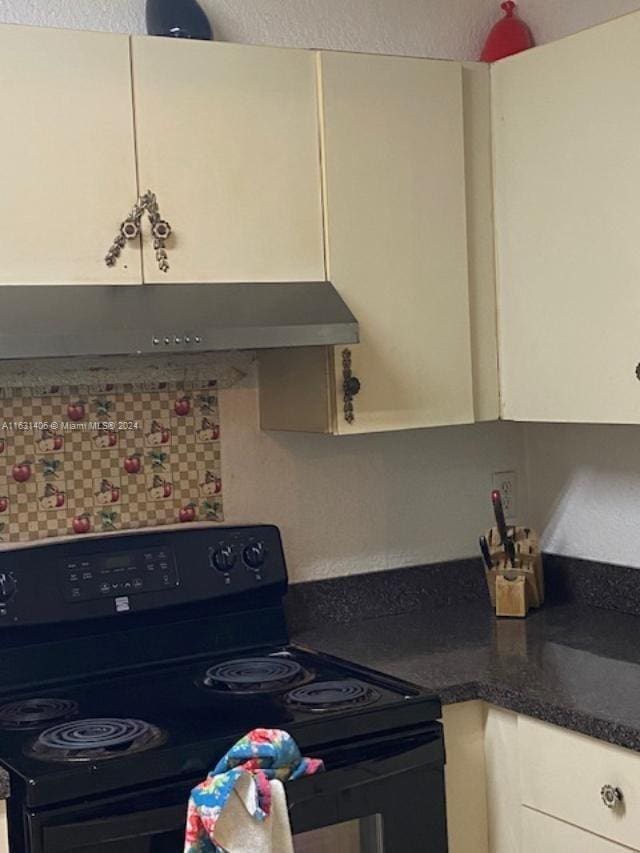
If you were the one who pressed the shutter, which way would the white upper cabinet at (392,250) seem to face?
facing the viewer and to the right of the viewer

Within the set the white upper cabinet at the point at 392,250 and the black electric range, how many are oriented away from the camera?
0

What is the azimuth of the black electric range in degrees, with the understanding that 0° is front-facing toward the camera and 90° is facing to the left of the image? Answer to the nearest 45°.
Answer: approximately 315°

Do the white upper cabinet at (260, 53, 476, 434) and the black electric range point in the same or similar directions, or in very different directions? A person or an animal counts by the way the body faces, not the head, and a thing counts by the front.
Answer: same or similar directions

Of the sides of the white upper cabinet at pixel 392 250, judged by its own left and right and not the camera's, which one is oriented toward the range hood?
right

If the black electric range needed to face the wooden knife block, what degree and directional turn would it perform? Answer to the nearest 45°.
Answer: approximately 90° to its left
